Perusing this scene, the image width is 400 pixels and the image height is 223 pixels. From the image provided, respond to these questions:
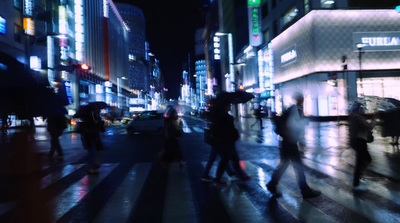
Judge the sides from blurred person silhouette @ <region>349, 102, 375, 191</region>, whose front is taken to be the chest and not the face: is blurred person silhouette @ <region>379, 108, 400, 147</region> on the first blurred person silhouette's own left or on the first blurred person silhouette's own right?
on the first blurred person silhouette's own left

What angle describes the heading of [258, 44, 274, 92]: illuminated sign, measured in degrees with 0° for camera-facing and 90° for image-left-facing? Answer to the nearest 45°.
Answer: approximately 45°

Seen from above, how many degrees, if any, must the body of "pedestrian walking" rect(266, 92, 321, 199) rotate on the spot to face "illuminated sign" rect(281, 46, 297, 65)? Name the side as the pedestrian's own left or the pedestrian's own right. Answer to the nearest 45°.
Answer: approximately 90° to the pedestrian's own left

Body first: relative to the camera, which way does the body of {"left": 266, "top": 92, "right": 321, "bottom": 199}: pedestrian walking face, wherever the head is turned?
to the viewer's right
